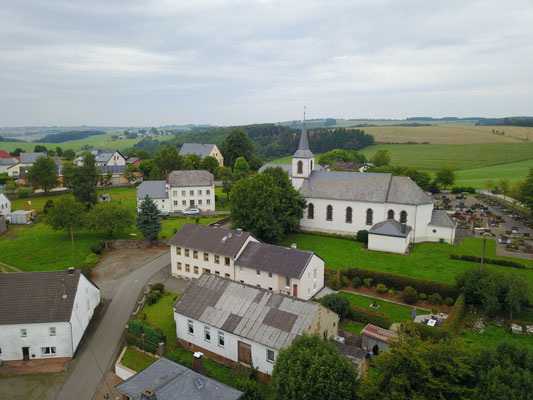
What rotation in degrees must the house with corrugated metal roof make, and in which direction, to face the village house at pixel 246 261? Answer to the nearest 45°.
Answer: approximately 135° to its right

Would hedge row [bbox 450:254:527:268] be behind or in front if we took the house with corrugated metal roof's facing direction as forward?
behind

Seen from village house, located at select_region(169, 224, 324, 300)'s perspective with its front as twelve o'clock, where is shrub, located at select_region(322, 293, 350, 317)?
The shrub is roughly at 9 o'clock from the village house.

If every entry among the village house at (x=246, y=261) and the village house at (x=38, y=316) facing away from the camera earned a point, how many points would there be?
0

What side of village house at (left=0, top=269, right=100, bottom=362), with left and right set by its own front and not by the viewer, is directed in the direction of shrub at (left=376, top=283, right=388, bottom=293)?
left

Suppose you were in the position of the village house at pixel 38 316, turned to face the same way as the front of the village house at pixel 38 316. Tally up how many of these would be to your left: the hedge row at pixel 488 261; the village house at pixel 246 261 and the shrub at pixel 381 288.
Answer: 3

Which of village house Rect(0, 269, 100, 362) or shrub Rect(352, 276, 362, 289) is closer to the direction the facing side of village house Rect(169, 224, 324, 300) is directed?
the village house

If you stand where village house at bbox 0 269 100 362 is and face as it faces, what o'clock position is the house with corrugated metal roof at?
The house with corrugated metal roof is roughly at 10 o'clock from the village house.

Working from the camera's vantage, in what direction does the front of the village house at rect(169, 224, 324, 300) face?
facing the viewer and to the left of the viewer

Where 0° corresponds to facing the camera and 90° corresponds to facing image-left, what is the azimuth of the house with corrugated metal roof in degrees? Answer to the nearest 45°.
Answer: approximately 45°

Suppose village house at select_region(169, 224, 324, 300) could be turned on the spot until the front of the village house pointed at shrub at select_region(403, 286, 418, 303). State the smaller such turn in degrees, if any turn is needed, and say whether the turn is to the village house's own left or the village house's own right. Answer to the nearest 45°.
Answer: approximately 135° to the village house's own left

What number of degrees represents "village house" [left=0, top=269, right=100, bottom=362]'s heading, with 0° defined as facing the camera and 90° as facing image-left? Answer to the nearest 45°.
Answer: approximately 0°
